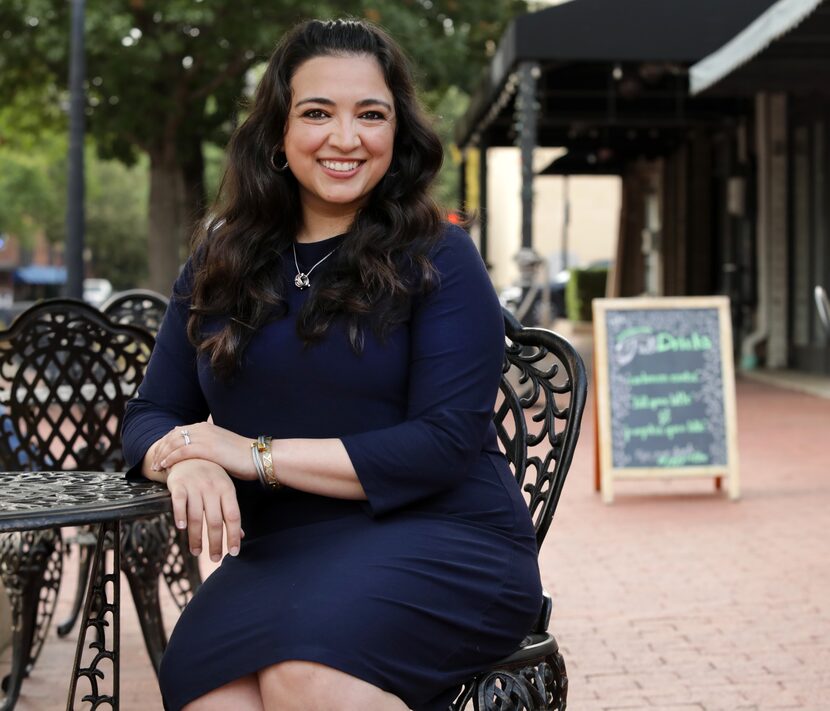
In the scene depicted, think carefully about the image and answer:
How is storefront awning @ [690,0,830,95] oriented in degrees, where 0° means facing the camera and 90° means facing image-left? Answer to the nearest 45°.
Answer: approximately 90°

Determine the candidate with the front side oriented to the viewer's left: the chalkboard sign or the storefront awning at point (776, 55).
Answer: the storefront awning

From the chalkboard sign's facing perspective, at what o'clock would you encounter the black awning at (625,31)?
The black awning is roughly at 6 o'clock from the chalkboard sign.

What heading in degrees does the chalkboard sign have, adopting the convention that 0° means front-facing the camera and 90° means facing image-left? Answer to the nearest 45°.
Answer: approximately 0°

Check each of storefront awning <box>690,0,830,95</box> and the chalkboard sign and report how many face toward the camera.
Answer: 1

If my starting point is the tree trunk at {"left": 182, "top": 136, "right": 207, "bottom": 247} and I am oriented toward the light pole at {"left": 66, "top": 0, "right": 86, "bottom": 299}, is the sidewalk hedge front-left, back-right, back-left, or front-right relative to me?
back-left
